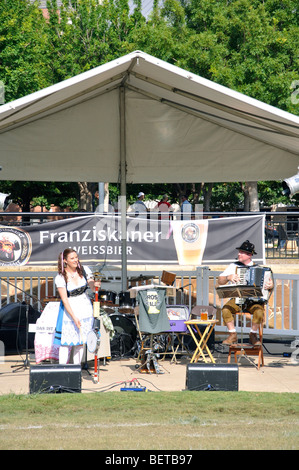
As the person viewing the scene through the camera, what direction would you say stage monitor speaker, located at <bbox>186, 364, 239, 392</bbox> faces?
facing away from the viewer

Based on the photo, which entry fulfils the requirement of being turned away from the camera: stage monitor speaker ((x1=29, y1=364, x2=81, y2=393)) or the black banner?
the stage monitor speaker

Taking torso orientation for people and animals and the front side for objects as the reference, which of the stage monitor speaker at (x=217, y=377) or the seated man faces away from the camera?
the stage monitor speaker

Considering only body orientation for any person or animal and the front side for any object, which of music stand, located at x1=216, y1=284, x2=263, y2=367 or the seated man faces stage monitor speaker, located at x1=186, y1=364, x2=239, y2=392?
the seated man

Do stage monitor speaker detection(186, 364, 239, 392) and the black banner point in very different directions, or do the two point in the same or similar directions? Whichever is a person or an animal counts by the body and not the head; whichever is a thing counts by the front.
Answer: very different directions

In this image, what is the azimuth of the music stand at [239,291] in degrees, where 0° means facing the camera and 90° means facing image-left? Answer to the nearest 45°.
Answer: approximately 180°

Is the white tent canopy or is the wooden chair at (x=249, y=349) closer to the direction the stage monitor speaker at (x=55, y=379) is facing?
the white tent canopy

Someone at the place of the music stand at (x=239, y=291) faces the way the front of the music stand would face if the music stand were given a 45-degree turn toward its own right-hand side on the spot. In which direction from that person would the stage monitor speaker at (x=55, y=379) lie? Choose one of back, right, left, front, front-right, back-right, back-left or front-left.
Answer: back

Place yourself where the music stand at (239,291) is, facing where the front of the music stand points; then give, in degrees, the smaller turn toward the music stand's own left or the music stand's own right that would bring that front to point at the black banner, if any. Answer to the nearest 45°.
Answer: approximately 45° to the music stand's own left

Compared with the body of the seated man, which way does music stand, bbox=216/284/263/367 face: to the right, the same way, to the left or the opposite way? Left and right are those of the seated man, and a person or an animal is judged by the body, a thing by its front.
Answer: the opposite way

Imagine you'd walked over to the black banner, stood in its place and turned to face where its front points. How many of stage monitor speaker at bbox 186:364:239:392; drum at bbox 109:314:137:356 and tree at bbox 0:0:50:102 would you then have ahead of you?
2
